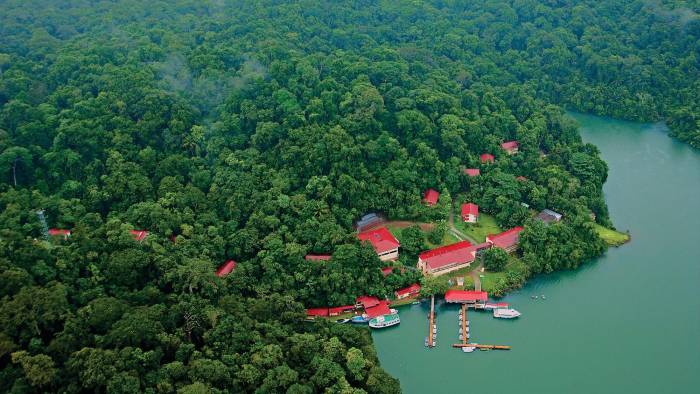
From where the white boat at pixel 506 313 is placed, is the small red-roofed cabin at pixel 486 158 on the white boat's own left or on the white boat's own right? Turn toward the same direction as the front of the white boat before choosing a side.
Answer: on the white boat's own left

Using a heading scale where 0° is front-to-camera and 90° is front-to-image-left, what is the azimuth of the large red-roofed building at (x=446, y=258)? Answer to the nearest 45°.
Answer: approximately 315°

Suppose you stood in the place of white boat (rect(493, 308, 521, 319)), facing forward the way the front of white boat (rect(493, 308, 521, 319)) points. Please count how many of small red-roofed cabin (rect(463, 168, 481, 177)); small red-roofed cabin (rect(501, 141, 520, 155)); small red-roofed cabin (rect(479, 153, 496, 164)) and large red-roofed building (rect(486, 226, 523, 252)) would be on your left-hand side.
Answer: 4

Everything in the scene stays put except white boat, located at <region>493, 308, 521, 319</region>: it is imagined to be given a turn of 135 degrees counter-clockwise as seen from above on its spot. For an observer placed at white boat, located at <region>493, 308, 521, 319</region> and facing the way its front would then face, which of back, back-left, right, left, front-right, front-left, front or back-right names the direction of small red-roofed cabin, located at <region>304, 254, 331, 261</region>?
front-left

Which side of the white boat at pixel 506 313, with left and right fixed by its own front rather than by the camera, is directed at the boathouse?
back

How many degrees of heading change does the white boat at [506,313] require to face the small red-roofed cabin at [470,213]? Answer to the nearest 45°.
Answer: approximately 90° to its left

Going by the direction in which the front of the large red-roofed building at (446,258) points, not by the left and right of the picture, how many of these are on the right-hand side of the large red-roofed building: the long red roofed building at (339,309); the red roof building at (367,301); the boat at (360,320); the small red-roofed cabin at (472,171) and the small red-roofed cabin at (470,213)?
3

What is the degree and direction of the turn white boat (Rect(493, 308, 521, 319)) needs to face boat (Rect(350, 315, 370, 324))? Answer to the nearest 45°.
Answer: approximately 180°

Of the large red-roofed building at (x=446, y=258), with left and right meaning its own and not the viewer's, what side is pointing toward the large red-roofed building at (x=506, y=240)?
left

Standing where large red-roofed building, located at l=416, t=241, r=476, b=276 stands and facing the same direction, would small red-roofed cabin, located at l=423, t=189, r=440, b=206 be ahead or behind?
behind

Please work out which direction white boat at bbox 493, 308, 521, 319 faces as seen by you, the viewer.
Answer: facing to the right of the viewer

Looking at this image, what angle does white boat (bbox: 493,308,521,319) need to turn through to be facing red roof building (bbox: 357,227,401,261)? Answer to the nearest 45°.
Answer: approximately 180°
